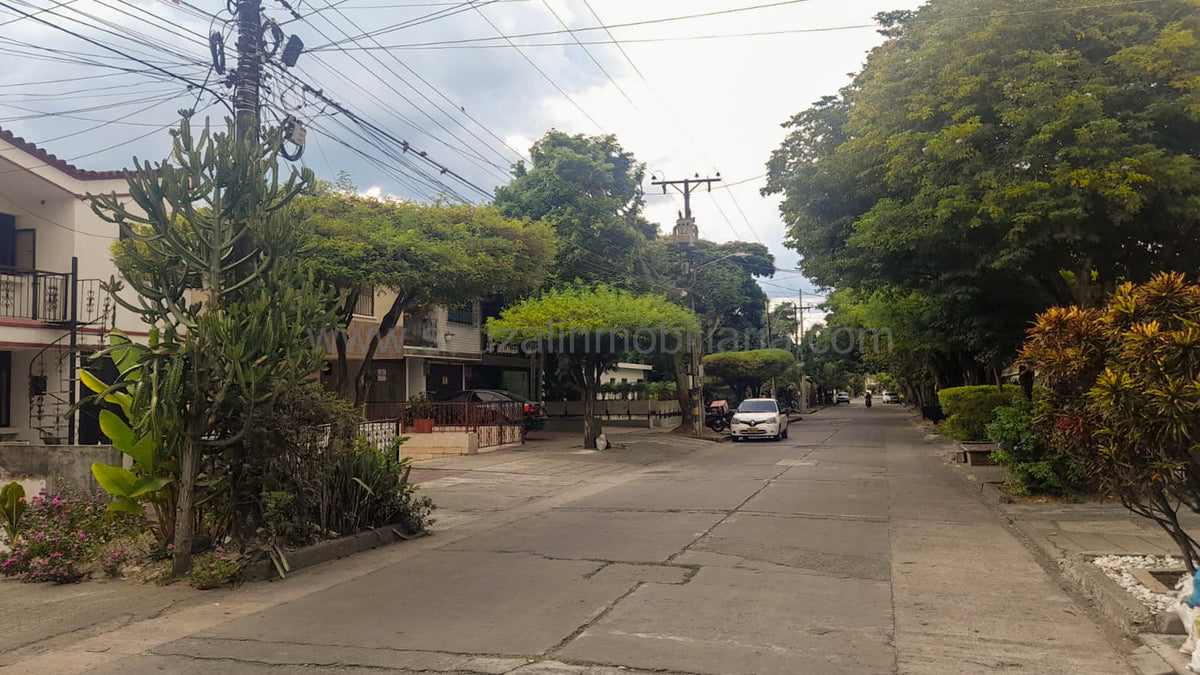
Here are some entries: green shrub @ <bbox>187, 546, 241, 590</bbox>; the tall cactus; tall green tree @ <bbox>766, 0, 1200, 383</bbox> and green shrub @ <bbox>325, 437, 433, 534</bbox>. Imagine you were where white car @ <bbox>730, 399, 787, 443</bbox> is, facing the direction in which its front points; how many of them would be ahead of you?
4

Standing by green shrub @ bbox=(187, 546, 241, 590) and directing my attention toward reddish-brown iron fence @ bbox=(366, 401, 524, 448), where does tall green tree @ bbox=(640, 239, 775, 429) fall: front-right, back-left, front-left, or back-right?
front-right

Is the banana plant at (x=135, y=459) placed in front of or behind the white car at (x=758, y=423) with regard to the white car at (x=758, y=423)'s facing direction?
in front

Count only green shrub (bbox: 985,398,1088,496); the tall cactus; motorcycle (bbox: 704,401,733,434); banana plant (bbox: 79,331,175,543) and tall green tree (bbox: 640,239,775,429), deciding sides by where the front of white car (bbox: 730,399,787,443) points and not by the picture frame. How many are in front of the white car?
3

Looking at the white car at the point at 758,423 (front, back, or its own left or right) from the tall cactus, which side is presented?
front

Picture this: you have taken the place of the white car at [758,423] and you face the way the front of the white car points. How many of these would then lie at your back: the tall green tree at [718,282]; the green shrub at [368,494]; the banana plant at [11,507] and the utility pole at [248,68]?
1

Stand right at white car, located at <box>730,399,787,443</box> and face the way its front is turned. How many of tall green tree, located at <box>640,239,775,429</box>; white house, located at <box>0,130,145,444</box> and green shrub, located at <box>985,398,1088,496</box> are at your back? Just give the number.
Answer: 1

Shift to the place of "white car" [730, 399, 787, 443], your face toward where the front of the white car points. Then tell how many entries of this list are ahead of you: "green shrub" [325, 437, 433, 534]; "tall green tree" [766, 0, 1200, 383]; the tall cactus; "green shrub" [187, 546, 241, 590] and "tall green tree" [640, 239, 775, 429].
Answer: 4

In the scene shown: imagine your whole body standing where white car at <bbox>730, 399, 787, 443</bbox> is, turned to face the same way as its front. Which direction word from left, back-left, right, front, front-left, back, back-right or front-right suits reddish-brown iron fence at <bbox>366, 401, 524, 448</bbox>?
front-right

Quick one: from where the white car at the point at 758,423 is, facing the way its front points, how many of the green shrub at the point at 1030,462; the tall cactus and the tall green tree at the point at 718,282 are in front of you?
2

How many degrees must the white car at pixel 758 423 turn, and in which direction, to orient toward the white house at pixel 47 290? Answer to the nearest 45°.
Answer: approximately 45° to its right

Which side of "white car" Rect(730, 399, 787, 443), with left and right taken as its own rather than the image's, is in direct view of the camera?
front

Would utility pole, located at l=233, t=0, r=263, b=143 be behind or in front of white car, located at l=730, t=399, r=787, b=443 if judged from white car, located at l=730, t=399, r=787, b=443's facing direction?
in front
